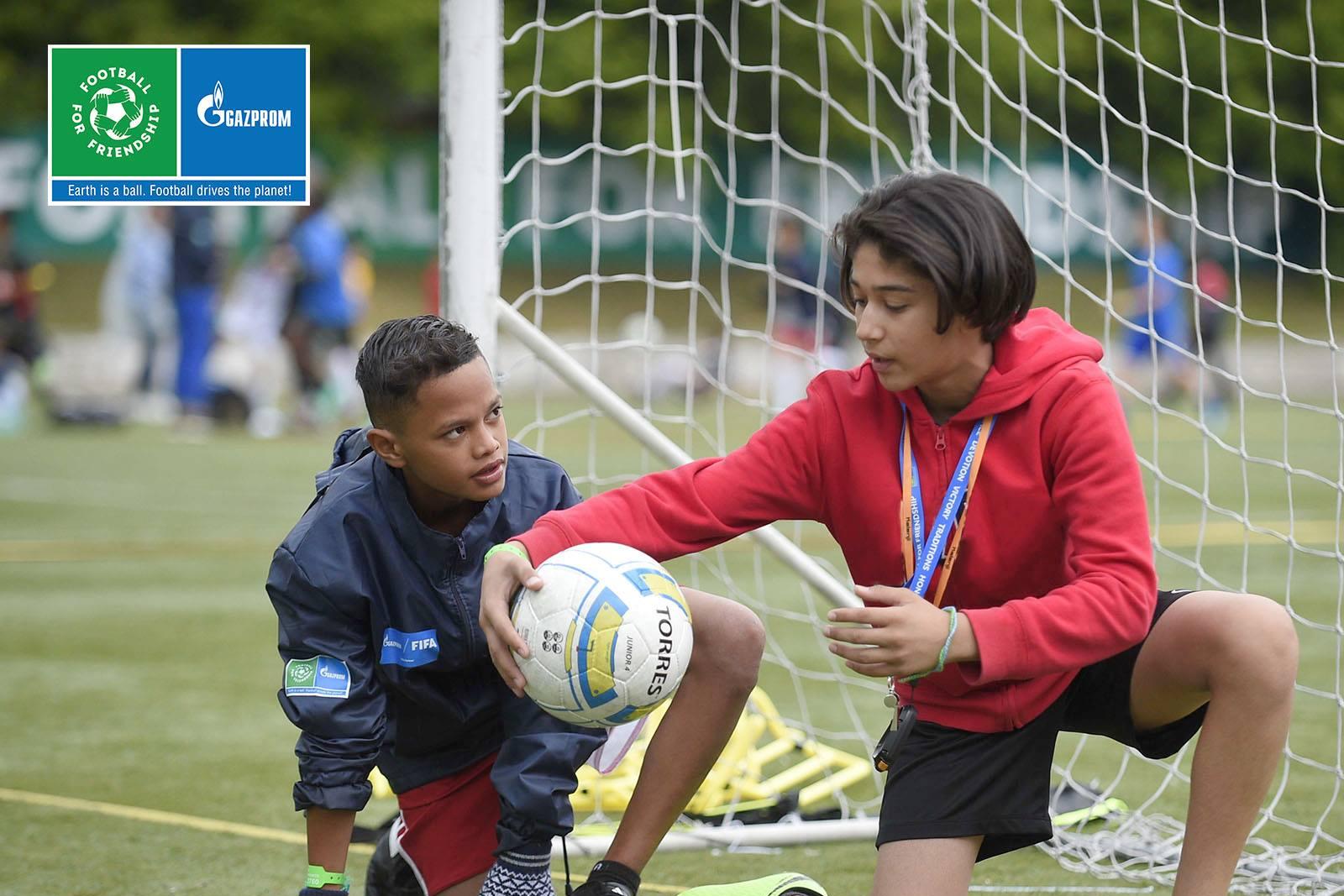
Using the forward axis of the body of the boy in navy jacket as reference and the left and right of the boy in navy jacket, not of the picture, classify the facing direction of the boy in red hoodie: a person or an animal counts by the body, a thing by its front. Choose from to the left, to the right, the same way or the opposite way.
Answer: to the right

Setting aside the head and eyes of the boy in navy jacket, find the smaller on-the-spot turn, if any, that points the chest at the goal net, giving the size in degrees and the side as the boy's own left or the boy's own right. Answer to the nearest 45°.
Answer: approximately 135° to the boy's own left

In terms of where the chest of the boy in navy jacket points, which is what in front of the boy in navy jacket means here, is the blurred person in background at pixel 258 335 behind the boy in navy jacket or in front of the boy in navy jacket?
behind

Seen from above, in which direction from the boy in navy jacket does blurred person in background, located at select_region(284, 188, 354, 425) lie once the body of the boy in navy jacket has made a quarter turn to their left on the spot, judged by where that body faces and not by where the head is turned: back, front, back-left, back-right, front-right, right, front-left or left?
front-left

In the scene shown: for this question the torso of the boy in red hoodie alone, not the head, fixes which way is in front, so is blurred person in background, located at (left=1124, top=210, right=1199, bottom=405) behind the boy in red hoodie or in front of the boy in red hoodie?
behind

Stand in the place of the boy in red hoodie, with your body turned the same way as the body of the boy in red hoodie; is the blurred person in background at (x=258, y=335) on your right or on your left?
on your right

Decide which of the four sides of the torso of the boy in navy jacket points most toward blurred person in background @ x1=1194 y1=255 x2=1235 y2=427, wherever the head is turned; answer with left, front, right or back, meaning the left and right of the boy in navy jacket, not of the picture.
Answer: left

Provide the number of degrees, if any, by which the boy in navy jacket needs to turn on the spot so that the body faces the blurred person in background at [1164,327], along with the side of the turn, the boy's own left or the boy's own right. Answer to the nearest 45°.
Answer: approximately 90° to the boy's own left

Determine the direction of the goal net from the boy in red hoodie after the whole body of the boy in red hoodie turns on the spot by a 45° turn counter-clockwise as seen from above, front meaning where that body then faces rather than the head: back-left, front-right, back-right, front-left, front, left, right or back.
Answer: back

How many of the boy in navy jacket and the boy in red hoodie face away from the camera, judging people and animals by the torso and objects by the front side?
0

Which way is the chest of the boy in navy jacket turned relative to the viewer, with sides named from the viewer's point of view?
facing the viewer and to the right of the viewer
